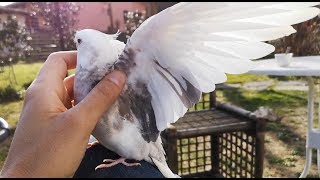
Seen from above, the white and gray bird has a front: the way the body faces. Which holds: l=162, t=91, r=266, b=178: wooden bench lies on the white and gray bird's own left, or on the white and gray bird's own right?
on the white and gray bird's own right

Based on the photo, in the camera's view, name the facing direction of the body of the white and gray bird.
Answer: to the viewer's left
